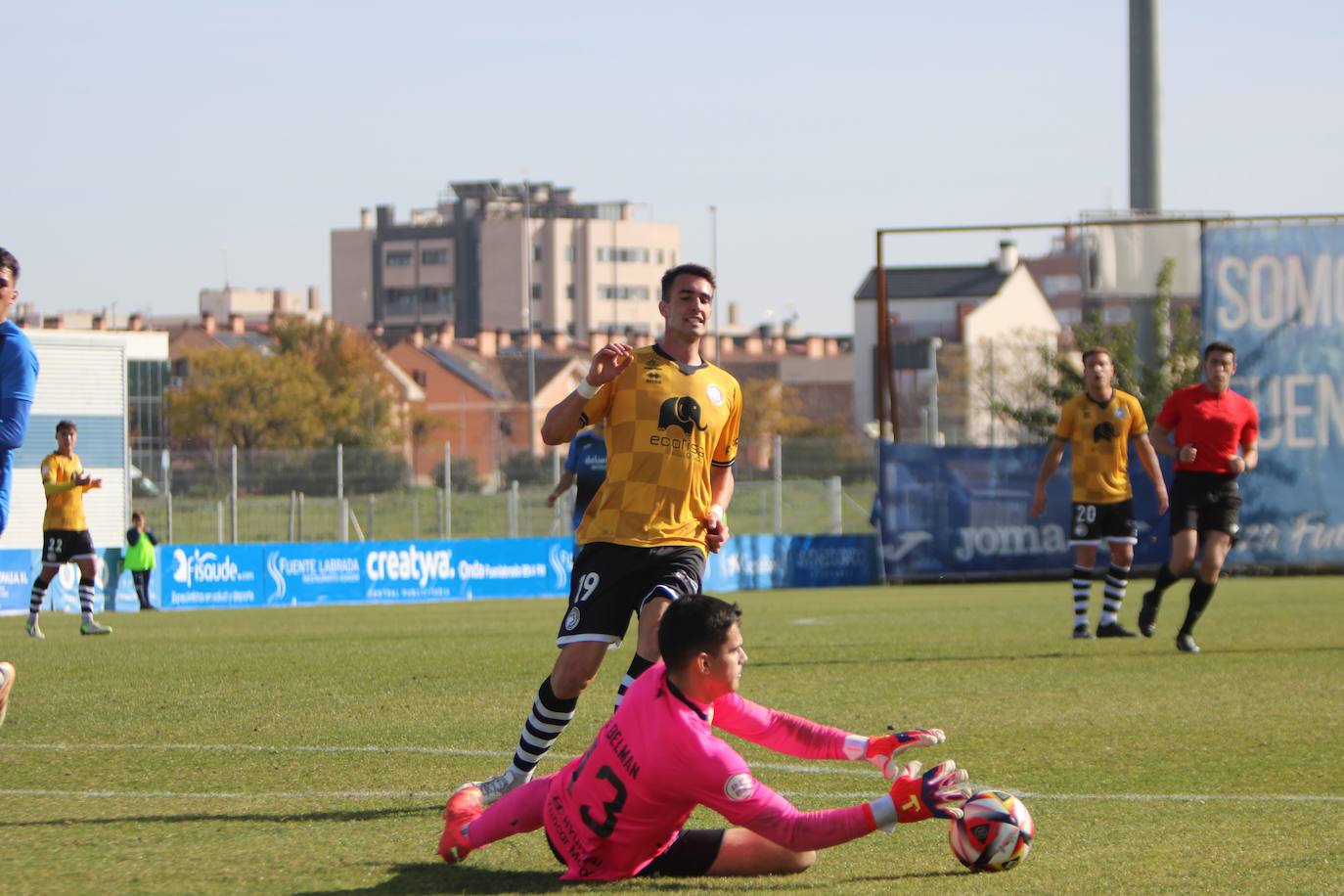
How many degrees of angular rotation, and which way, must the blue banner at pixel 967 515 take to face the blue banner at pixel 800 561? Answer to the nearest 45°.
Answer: approximately 135° to its right

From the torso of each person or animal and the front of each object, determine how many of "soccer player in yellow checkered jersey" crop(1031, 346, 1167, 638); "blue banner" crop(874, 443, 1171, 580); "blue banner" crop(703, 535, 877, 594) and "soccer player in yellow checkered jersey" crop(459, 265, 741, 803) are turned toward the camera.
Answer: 4

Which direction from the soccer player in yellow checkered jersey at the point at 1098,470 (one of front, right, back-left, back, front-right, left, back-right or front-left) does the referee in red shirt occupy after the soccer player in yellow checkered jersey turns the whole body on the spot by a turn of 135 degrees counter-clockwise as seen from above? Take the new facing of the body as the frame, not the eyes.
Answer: right

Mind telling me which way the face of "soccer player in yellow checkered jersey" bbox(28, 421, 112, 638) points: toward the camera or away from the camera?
toward the camera

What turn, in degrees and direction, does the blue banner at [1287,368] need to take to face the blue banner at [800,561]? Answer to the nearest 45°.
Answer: approximately 90° to its right

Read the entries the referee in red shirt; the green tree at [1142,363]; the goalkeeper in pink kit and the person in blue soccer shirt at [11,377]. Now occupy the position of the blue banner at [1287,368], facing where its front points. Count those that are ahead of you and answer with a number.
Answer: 3

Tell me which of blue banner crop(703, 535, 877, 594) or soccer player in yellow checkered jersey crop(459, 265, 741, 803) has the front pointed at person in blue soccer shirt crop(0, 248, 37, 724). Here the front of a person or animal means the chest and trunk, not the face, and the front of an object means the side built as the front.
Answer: the blue banner

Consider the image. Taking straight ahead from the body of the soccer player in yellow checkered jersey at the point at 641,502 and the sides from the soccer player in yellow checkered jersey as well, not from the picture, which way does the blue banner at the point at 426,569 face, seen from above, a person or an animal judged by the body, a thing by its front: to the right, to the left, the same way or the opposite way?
the same way

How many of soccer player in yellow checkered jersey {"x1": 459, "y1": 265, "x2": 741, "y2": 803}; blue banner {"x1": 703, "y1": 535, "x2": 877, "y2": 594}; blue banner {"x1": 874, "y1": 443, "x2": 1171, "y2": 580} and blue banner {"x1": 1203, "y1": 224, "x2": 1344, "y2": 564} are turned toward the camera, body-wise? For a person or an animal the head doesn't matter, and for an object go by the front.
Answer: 4

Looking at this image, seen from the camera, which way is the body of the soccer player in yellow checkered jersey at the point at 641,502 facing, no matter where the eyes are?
toward the camera

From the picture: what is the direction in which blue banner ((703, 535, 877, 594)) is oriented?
toward the camera

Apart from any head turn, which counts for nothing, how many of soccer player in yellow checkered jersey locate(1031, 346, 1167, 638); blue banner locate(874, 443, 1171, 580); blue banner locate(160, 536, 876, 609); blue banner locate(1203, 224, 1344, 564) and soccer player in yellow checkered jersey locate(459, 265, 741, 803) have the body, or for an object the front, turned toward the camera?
5

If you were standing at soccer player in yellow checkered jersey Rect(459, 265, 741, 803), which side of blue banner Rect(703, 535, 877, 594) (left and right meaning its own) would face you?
front

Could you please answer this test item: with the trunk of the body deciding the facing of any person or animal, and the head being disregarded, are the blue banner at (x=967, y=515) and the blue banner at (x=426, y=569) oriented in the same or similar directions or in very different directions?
same or similar directions

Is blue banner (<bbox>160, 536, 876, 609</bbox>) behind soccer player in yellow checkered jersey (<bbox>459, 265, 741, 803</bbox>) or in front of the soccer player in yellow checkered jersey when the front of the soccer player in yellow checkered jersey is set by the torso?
behind

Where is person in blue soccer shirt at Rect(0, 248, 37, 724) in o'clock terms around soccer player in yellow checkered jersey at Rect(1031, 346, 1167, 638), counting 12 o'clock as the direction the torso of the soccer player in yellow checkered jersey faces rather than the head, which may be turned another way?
The person in blue soccer shirt is roughly at 1 o'clock from the soccer player in yellow checkered jersey.

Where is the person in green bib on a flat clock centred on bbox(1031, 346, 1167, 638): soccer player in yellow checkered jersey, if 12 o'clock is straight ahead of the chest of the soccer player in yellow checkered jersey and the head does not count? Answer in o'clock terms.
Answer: The person in green bib is roughly at 4 o'clock from the soccer player in yellow checkered jersey.
